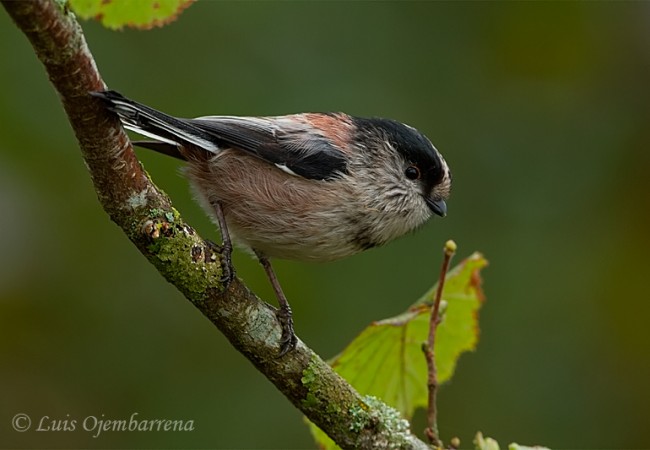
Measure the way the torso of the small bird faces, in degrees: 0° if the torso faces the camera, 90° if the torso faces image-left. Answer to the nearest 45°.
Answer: approximately 270°

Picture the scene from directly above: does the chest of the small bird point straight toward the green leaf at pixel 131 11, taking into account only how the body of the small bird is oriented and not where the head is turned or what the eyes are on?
no
